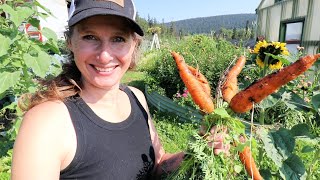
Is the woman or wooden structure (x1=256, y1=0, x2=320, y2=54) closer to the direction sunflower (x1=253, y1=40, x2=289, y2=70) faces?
the woman

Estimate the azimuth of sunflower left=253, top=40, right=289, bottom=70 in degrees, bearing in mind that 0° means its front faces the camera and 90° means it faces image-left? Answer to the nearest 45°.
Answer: approximately 0°

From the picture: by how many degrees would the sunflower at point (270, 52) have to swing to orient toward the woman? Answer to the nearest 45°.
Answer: approximately 45° to its right

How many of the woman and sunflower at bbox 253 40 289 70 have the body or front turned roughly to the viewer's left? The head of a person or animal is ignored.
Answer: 0

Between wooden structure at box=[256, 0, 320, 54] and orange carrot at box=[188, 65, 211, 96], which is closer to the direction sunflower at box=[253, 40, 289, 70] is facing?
the orange carrot

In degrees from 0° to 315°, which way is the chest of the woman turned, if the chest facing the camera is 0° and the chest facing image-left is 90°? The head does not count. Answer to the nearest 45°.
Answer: approximately 315°

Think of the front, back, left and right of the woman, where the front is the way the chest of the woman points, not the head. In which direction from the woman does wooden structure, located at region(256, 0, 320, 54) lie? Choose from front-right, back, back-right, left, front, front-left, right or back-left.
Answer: left

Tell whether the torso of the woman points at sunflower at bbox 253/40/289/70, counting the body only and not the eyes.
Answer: no

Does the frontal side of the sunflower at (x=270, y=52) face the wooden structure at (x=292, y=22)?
no

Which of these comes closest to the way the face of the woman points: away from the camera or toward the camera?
toward the camera

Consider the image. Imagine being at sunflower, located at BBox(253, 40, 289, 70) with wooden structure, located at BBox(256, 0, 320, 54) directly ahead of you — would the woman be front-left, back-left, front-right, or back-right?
back-left

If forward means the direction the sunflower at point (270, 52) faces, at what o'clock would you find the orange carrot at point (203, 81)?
The orange carrot is roughly at 1 o'clock from the sunflower.
